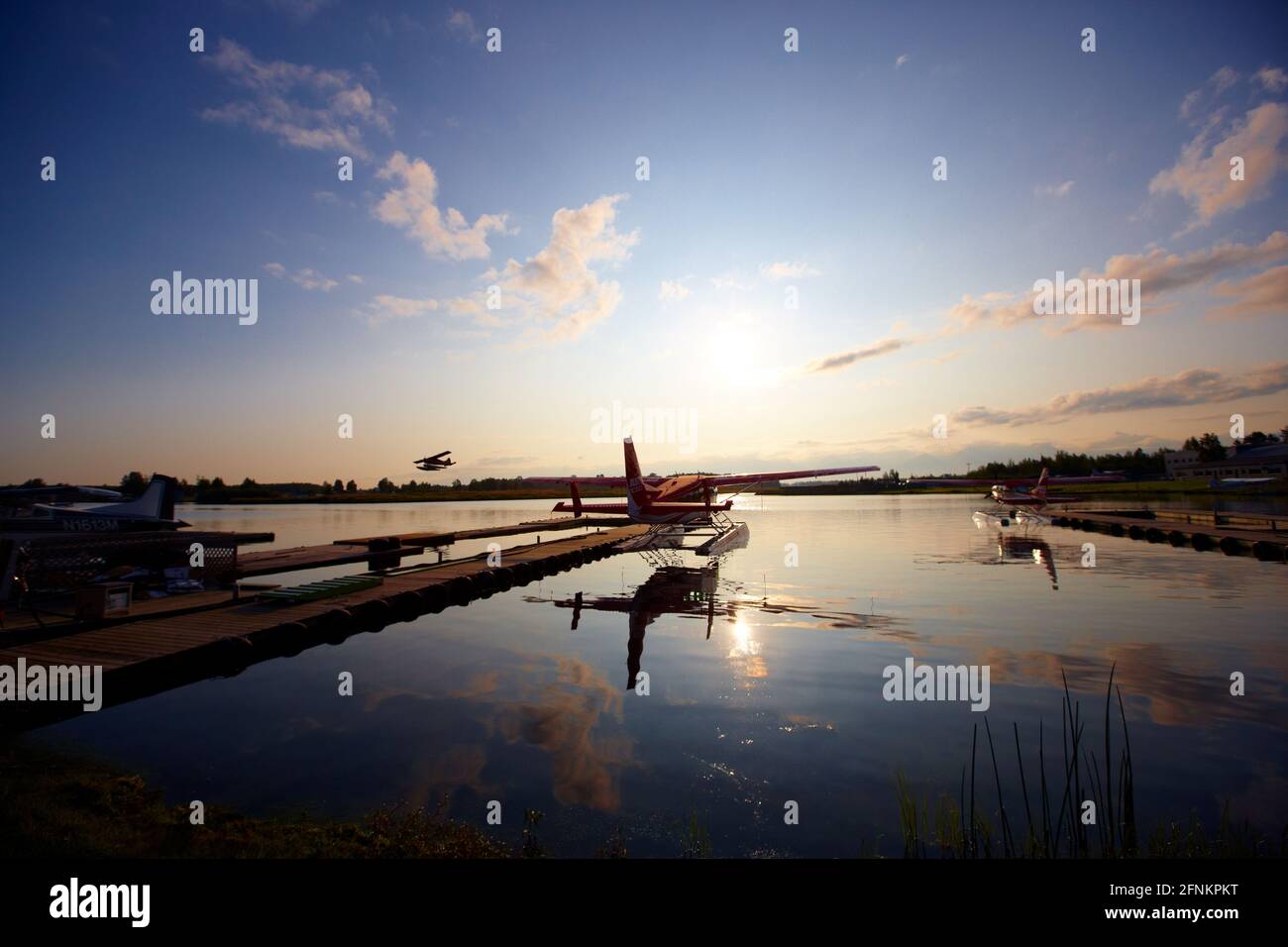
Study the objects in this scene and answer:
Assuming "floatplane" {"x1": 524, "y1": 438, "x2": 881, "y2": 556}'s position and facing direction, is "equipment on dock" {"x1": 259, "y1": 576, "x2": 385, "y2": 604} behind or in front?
behind

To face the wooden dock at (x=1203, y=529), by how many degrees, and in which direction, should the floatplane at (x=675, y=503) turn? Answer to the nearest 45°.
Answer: approximately 45° to its right

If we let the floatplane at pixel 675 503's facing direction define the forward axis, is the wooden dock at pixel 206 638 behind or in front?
behind

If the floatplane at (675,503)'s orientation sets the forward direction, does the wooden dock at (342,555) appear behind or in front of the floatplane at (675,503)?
behind

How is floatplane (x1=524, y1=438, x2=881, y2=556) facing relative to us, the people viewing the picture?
facing away from the viewer and to the right of the viewer

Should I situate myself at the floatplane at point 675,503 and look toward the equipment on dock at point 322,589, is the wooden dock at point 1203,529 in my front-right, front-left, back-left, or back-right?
back-left
